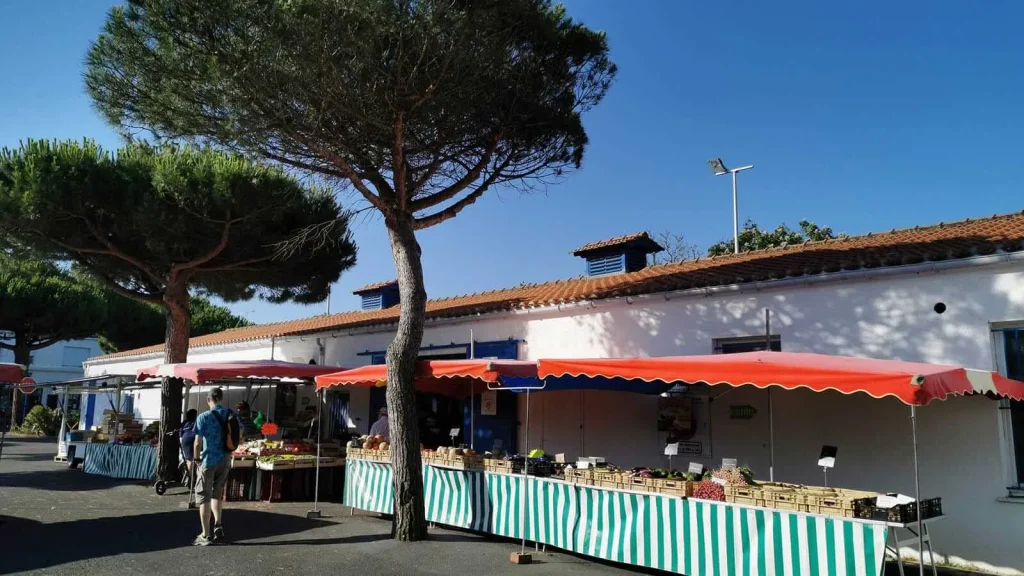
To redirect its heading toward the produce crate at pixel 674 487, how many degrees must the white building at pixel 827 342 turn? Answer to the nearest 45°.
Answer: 0° — it already faces it

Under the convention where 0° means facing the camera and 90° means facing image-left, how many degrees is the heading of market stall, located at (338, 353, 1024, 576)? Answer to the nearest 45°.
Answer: approximately 45°

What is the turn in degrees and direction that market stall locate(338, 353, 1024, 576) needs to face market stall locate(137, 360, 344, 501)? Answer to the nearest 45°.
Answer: approximately 90° to its right

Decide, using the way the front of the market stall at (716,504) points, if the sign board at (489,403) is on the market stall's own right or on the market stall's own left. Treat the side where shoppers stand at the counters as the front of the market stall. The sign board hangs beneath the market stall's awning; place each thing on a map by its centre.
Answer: on the market stall's own right

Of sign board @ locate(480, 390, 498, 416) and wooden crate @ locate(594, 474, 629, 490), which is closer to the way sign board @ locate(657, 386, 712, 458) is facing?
the wooden crate

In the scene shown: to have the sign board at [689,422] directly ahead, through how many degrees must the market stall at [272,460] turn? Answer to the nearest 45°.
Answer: approximately 90° to its left

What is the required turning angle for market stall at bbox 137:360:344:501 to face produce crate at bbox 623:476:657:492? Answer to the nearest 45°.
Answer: approximately 90° to its left

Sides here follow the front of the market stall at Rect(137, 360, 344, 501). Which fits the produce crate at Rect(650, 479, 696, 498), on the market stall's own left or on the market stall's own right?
on the market stall's own left
